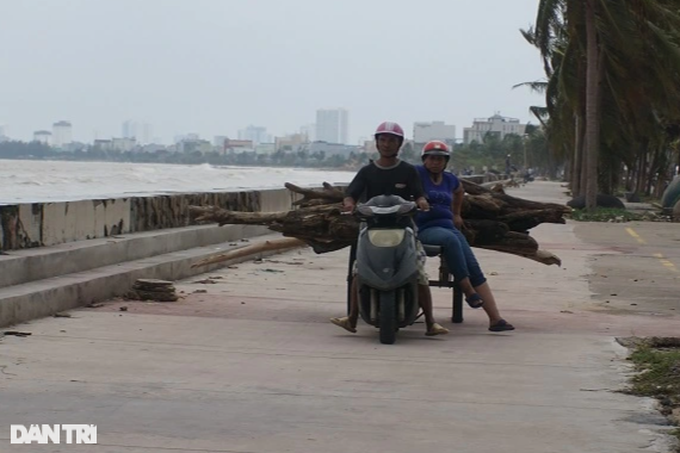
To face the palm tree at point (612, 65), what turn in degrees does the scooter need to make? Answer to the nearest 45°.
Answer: approximately 180°

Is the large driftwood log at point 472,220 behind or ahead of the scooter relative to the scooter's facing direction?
behind

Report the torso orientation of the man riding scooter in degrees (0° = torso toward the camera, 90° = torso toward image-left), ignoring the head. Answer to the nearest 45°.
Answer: approximately 0°

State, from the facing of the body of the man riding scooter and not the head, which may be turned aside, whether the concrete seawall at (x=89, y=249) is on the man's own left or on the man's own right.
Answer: on the man's own right

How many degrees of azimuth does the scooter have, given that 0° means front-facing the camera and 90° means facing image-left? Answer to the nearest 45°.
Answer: approximately 0°

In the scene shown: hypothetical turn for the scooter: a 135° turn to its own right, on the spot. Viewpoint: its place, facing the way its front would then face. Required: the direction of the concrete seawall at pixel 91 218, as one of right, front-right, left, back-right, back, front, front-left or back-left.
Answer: front

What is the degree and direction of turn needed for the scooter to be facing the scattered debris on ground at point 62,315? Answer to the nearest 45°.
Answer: approximately 90° to its right

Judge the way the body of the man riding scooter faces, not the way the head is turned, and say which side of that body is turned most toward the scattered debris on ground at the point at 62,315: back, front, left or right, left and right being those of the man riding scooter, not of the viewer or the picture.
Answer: right

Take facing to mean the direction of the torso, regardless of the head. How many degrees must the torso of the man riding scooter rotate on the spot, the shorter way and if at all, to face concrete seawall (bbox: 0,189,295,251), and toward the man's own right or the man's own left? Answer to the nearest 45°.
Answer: approximately 135° to the man's own right

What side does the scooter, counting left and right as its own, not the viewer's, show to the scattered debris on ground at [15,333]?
right
